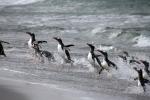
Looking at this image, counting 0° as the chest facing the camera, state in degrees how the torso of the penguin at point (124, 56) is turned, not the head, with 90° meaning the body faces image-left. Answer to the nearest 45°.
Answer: approximately 90°

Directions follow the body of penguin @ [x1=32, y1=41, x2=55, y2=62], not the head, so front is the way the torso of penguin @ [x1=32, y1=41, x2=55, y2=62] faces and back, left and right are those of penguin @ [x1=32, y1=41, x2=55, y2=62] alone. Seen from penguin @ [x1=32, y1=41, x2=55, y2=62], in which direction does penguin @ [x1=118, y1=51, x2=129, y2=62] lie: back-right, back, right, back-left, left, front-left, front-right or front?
back

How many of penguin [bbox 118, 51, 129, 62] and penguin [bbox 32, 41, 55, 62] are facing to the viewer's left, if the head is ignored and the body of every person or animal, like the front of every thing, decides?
2

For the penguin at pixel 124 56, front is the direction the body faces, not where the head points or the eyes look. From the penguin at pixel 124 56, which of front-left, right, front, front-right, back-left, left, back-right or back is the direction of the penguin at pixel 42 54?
front

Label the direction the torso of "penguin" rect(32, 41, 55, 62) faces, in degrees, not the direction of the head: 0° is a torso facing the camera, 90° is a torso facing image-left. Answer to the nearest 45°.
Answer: approximately 90°
